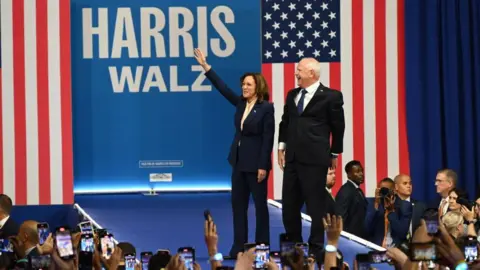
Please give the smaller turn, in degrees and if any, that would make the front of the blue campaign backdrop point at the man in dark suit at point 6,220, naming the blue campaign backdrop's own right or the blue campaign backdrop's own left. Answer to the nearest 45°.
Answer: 0° — it already faces them

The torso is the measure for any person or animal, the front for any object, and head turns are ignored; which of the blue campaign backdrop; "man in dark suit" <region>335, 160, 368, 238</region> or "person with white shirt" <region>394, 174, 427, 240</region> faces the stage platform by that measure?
the blue campaign backdrop

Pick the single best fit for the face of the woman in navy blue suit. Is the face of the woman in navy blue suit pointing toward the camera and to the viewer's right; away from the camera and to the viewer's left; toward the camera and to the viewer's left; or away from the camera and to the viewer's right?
toward the camera and to the viewer's left

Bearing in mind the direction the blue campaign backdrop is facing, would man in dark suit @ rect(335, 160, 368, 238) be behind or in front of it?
in front

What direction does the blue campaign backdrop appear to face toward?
toward the camera

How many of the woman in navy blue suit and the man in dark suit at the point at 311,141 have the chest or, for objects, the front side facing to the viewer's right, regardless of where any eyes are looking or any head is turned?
0

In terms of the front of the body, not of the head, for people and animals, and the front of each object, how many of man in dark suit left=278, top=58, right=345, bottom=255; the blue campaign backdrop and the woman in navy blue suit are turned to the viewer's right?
0

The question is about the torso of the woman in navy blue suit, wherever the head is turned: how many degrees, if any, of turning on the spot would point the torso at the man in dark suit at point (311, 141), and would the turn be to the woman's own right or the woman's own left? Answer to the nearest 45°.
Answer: approximately 90° to the woman's own left

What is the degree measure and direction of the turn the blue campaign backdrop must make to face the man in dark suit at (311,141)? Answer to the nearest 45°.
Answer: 0° — it already faces them

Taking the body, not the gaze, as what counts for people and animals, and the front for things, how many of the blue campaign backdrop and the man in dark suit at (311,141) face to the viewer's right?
0
